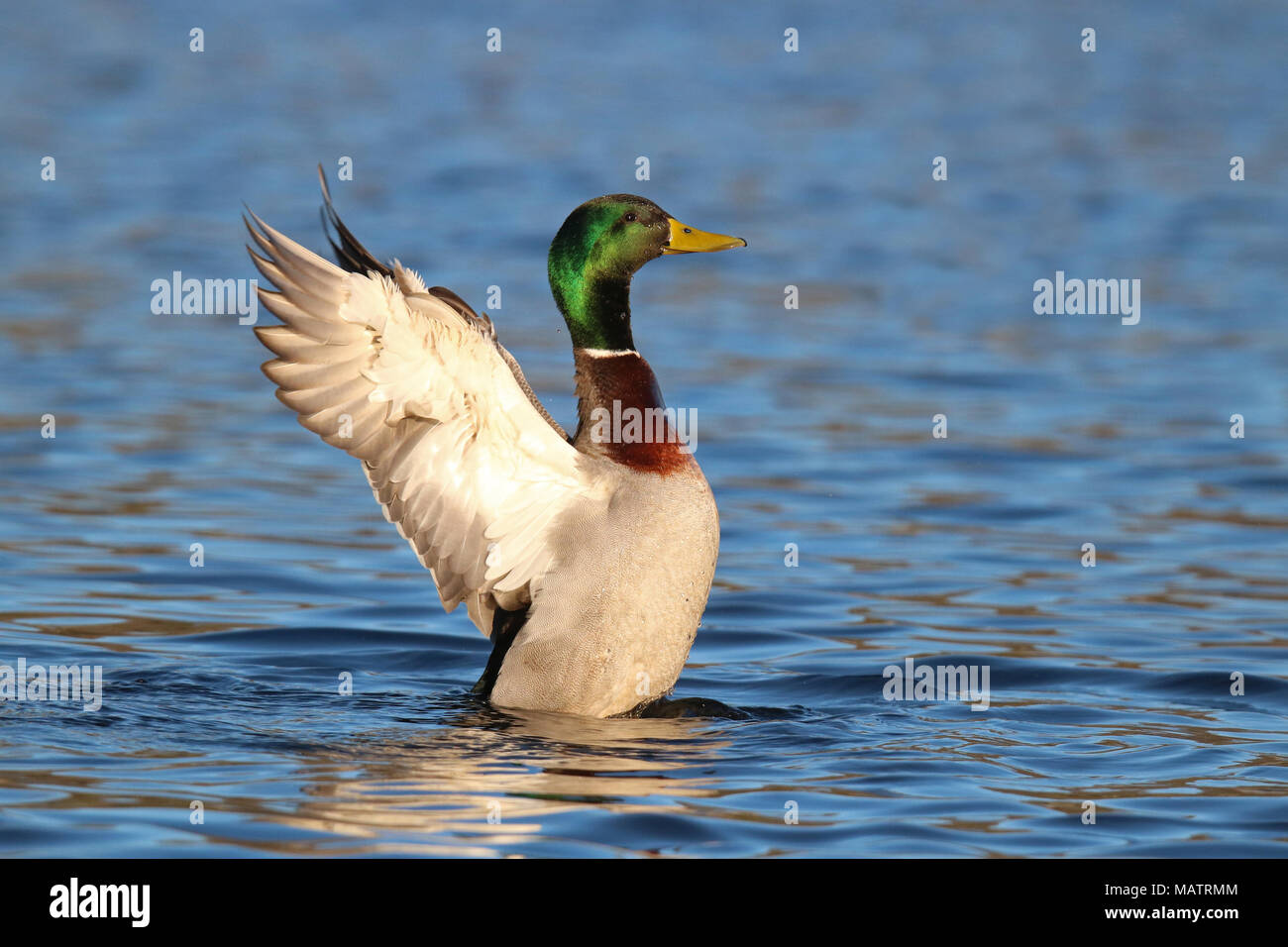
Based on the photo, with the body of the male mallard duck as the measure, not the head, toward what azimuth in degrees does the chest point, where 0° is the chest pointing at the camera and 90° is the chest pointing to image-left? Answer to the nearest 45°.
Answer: approximately 270°
